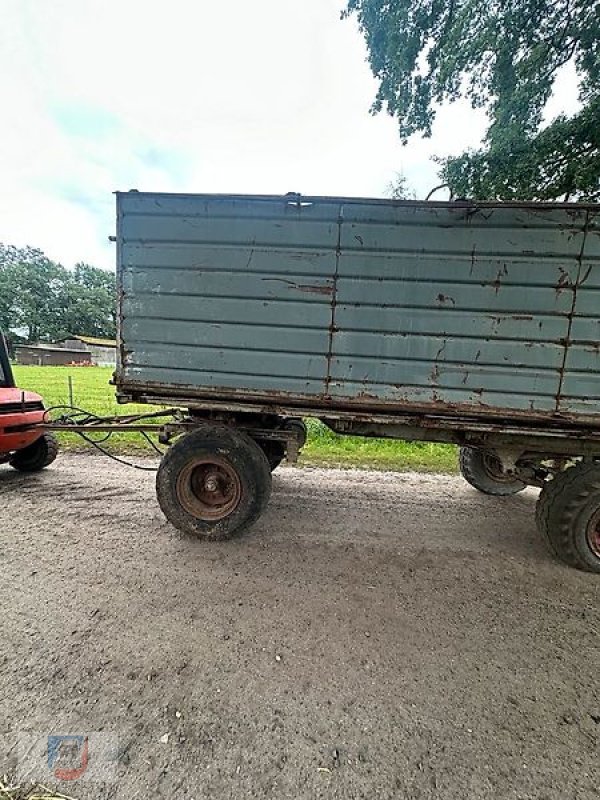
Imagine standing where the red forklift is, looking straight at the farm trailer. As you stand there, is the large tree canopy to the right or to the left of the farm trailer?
left

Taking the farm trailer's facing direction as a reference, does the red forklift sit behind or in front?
in front

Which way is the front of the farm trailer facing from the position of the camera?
facing to the left of the viewer
